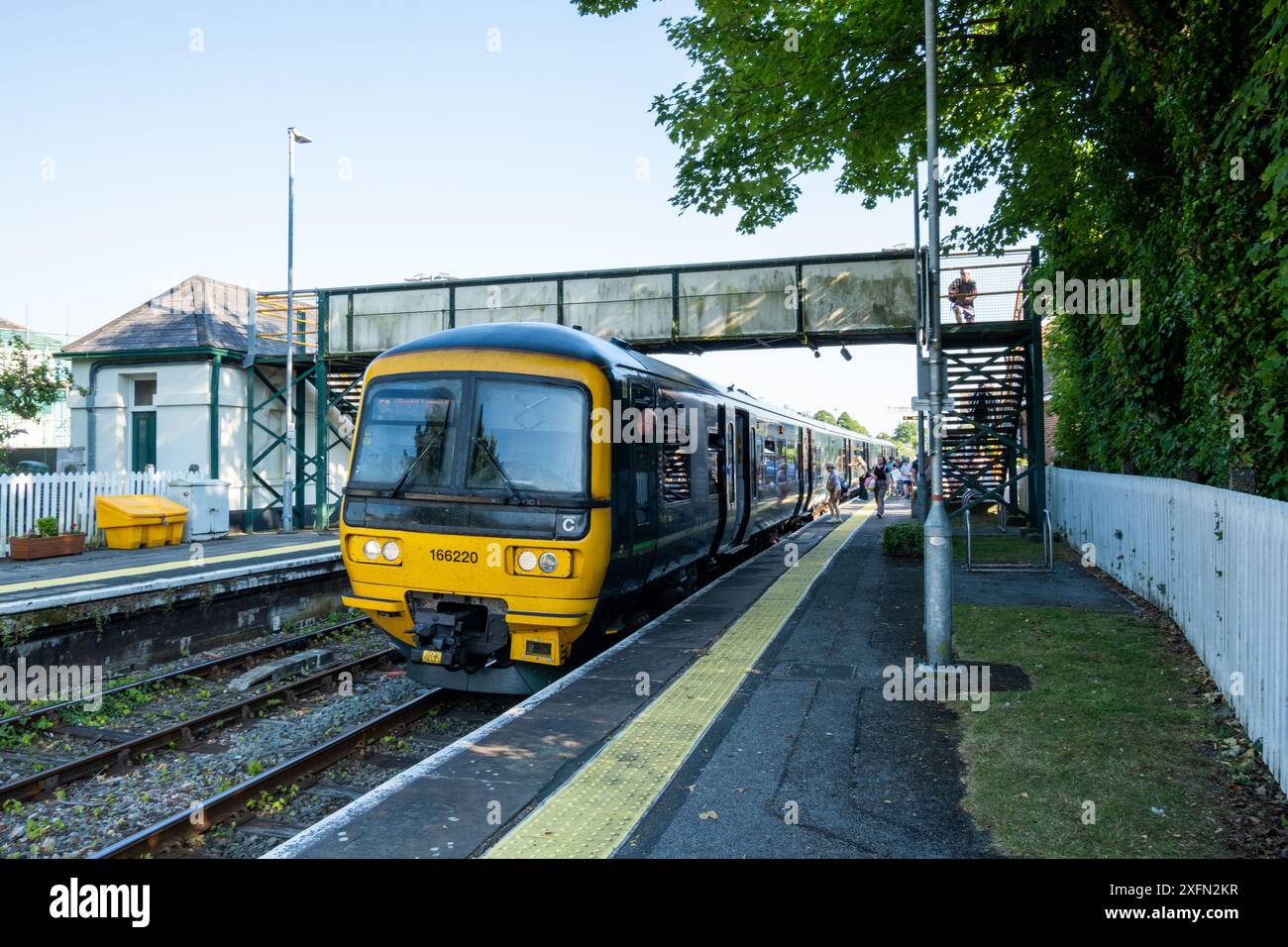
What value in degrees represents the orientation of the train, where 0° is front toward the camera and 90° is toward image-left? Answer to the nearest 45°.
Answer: approximately 45°

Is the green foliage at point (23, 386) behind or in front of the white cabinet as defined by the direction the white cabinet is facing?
behind

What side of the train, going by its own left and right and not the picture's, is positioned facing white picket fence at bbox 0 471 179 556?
right
